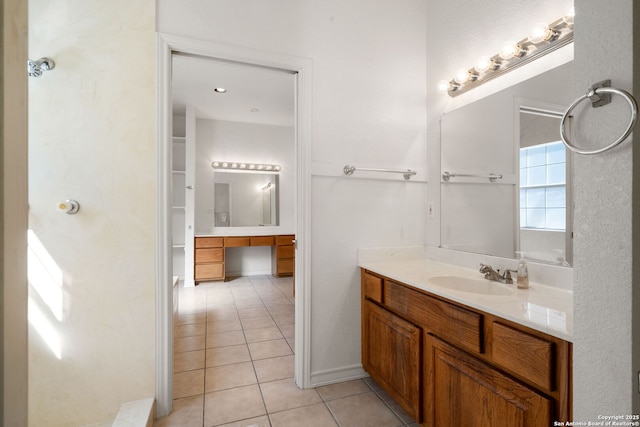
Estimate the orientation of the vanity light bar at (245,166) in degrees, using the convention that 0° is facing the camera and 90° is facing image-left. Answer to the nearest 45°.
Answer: approximately 0°

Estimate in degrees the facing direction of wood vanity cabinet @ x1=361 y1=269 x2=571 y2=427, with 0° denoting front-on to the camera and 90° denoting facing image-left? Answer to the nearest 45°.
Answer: approximately 45°

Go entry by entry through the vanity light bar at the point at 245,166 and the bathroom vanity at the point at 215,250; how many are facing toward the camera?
2

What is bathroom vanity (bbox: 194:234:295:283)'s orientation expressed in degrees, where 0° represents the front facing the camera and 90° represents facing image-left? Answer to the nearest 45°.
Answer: approximately 0°

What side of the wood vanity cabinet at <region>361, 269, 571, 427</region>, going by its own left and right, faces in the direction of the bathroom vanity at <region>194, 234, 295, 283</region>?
right

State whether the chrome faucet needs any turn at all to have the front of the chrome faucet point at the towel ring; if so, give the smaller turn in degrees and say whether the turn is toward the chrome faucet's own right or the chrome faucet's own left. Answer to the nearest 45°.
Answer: approximately 45° to the chrome faucet's own left

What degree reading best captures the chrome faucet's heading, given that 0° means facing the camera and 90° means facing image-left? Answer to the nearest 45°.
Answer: approximately 45°

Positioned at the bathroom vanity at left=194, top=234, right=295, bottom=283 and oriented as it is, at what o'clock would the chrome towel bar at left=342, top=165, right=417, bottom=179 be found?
The chrome towel bar is roughly at 11 o'clock from the bathroom vanity.

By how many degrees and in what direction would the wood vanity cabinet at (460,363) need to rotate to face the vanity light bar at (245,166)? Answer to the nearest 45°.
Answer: approximately 90° to its right
